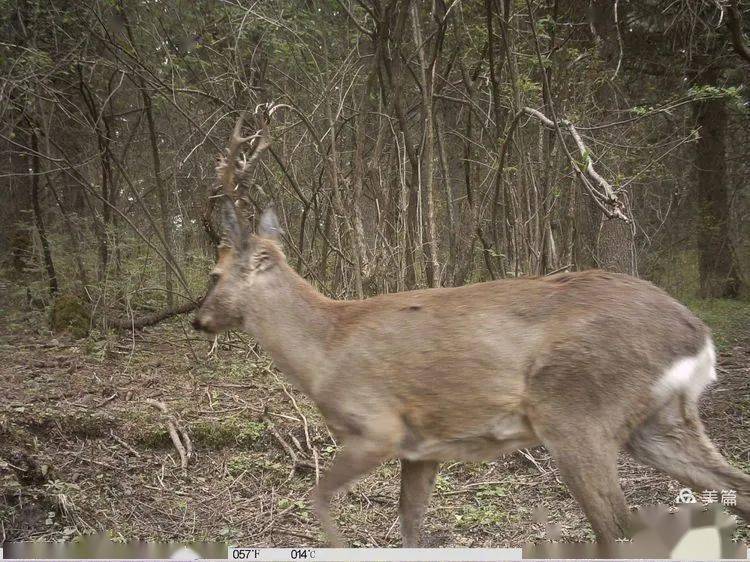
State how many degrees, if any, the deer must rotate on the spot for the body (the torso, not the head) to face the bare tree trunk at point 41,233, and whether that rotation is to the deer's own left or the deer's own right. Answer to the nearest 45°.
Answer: approximately 45° to the deer's own right

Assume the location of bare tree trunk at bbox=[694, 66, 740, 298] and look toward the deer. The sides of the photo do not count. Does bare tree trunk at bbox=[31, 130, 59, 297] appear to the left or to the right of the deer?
right

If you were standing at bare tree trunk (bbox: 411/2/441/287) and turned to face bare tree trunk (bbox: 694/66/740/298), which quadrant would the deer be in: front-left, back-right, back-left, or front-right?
back-right

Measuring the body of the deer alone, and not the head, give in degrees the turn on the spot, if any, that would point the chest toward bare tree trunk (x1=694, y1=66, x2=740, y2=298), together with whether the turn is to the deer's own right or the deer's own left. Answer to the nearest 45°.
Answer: approximately 90° to the deer's own right

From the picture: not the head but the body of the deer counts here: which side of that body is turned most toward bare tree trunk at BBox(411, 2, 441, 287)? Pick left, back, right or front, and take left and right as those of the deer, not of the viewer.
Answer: right

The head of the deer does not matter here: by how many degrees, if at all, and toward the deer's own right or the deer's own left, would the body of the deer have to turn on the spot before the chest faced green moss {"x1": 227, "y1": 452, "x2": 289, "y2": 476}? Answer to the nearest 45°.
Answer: approximately 45° to the deer's own right

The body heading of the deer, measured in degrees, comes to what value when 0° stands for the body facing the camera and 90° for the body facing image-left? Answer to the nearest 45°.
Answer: approximately 90°

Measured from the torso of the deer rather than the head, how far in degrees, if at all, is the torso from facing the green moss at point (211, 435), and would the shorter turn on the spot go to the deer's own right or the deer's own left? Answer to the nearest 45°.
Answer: approximately 45° to the deer's own right
